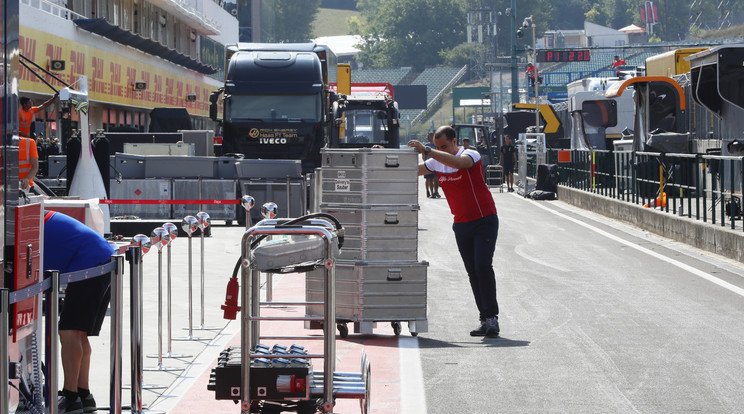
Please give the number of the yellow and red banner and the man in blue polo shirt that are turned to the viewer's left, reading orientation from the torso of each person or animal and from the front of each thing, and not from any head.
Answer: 1

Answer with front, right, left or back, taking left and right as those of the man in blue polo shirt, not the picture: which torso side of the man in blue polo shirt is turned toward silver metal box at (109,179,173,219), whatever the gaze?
right

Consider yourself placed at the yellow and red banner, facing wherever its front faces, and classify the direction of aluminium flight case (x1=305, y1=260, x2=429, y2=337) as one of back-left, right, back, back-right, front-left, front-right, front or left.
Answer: front-right

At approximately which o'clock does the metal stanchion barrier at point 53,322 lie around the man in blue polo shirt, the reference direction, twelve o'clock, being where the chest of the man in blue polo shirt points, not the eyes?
The metal stanchion barrier is roughly at 9 o'clock from the man in blue polo shirt.

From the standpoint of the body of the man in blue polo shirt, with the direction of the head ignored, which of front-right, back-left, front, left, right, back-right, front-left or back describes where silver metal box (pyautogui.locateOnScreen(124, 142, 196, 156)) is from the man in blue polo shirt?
right

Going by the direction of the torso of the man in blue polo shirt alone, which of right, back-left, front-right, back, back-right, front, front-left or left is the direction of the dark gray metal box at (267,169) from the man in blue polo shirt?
right

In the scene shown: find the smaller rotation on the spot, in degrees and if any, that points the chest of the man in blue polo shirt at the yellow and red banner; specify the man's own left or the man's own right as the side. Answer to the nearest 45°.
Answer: approximately 90° to the man's own right

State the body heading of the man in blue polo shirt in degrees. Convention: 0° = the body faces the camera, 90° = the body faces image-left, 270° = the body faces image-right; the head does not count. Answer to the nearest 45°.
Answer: approximately 90°

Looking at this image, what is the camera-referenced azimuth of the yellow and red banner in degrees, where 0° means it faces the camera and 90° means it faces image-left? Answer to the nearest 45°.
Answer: approximately 315°

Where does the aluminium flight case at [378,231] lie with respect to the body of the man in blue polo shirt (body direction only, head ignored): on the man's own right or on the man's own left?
on the man's own right

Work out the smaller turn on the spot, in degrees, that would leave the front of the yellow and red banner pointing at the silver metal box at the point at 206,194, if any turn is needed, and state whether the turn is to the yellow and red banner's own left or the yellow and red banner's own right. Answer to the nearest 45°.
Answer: approximately 45° to the yellow and red banner's own right

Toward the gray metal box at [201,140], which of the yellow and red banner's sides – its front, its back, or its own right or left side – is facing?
front
